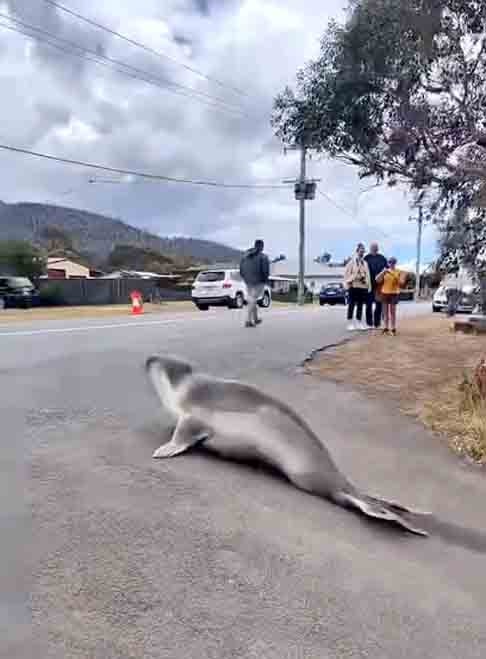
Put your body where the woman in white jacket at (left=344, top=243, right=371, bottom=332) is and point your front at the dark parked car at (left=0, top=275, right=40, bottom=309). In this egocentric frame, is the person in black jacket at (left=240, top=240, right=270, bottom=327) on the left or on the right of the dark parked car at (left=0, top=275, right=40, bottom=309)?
left

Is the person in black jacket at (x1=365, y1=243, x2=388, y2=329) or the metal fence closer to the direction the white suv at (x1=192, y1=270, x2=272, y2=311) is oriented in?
the metal fence

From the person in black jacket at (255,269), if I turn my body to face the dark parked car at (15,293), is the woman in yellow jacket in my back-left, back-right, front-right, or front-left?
back-right
